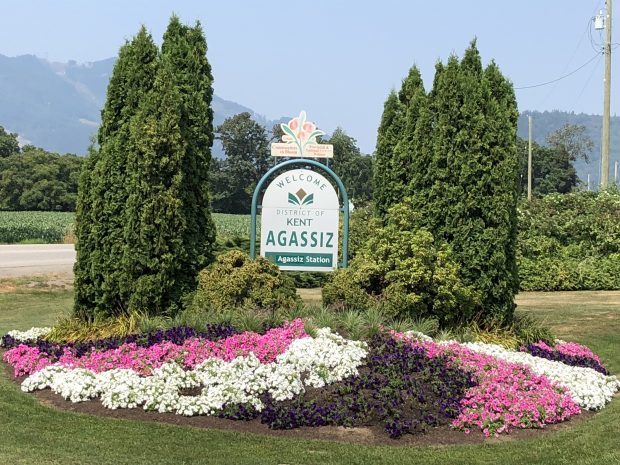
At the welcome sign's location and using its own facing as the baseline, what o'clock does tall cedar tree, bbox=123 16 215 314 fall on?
The tall cedar tree is roughly at 2 o'clock from the welcome sign.

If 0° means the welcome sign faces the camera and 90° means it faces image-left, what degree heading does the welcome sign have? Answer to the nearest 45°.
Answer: approximately 0°

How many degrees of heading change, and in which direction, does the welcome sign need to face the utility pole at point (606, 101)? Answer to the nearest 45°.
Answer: approximately 135° to its left

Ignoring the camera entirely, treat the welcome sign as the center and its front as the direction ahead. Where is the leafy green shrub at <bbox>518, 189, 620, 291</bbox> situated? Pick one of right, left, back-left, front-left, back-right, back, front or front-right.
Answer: back-left

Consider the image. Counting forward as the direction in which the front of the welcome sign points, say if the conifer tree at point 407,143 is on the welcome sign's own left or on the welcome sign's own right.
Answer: on the welcome sign's own left

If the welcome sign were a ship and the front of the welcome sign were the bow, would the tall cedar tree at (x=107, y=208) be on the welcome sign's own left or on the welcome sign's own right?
on the welcome sign's own right

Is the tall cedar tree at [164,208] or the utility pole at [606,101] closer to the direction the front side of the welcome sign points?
the tall cedar tree
